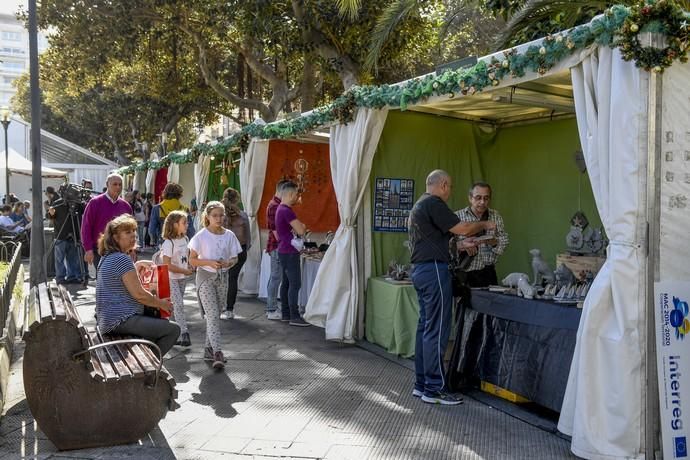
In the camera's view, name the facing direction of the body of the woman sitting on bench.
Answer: to the viewer's right

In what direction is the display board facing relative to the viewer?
toward the camera

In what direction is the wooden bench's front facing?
to the viewer's right

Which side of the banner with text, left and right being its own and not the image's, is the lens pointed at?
front

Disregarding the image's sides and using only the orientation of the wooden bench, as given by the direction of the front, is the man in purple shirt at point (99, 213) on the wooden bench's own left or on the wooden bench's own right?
on the wooden bench's own left

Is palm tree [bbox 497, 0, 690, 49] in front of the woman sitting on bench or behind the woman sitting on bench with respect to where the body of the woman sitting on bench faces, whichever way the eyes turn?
in front

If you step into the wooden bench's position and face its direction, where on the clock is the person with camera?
The person with camera is roughly at 9 o'clock from the wooden bench.
